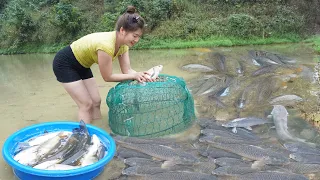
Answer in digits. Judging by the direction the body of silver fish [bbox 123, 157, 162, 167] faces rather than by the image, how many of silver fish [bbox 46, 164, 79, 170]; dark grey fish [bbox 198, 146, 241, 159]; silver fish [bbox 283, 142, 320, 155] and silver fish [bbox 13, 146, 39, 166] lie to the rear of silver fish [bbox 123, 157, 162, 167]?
2

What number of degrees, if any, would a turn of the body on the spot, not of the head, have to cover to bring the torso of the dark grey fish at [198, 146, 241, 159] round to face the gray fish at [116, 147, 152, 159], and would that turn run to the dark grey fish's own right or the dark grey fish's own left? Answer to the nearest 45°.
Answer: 0° — it already faces it

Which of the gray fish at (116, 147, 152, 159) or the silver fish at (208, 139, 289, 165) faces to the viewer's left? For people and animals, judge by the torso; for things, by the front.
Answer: the gray fish at (116, 147, 152, 159)

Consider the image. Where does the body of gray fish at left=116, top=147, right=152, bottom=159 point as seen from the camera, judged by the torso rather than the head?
to the viewer's left

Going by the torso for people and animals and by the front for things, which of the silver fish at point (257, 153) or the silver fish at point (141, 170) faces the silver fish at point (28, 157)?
the silver fish at point (141, 170)

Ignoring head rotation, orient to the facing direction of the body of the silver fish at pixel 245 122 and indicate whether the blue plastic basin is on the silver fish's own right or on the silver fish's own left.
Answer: on the silver fish's own left

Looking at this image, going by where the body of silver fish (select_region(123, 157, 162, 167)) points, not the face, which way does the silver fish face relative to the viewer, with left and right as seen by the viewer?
facing to the left of the viewer
